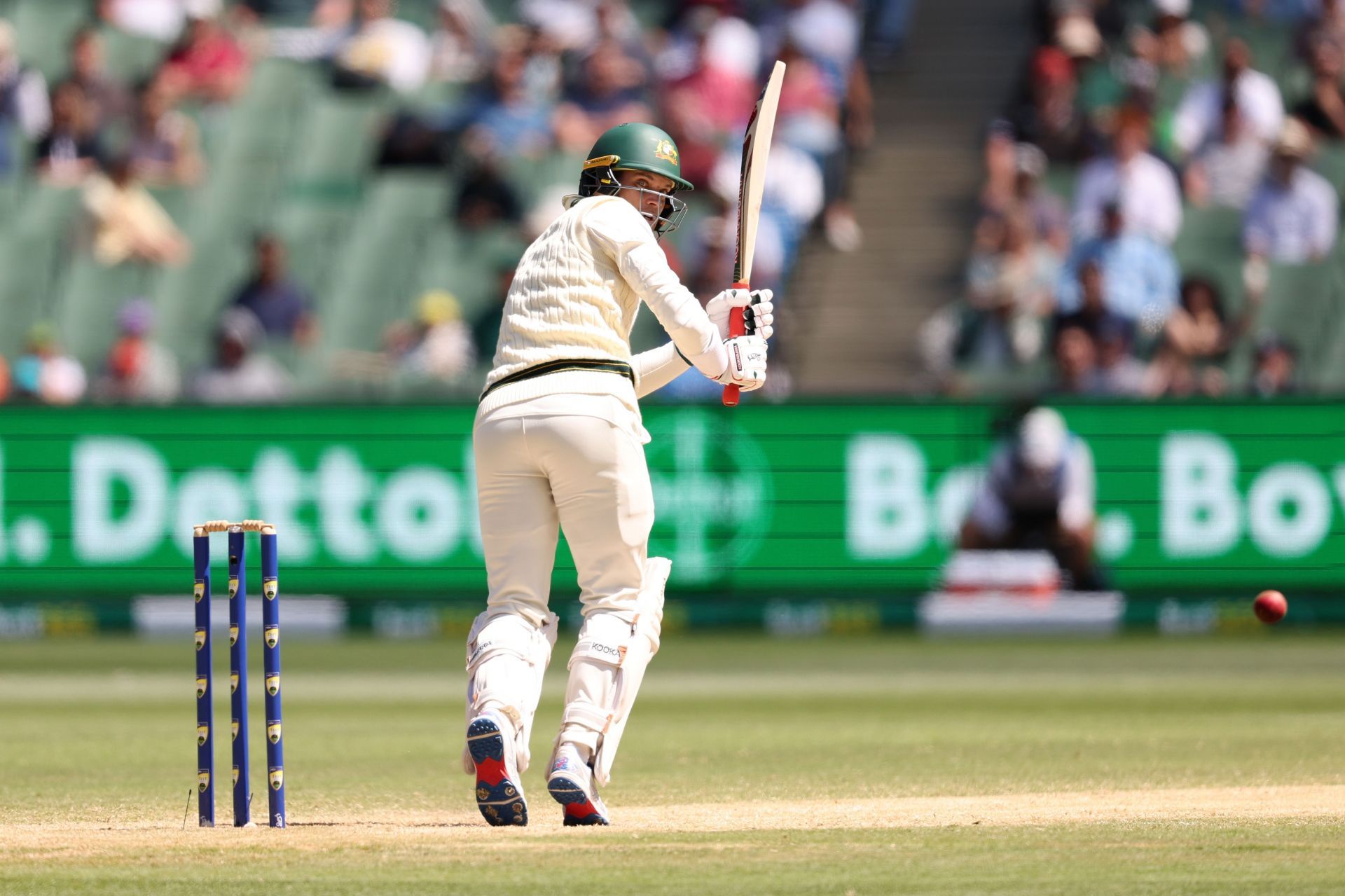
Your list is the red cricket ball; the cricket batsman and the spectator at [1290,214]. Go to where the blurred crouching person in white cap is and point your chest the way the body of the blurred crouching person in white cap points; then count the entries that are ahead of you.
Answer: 2

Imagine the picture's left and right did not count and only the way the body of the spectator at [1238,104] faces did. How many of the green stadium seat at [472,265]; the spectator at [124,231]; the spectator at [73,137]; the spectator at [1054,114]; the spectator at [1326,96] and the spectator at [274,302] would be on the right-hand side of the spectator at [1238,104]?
5

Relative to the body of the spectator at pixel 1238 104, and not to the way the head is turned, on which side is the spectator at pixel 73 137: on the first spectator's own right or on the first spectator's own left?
on the first spectator's own right

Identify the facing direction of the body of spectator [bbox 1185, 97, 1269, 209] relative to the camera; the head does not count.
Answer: toward the camera

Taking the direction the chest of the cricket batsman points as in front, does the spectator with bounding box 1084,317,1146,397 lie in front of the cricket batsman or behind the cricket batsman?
in front

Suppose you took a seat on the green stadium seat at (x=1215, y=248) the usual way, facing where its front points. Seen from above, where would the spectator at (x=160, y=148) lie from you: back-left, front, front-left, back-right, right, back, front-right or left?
right

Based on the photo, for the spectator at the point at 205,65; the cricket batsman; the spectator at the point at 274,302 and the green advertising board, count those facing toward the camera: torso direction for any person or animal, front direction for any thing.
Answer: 3

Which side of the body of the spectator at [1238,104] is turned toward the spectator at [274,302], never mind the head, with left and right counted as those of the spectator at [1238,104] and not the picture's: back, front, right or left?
right

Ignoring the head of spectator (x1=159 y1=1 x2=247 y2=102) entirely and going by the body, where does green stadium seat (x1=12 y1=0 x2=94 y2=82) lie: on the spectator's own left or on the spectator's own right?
on the spectator's own right

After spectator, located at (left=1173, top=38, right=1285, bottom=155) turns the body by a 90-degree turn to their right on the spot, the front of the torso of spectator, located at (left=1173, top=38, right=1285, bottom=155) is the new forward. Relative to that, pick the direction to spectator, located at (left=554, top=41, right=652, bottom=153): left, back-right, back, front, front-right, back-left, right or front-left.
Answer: front

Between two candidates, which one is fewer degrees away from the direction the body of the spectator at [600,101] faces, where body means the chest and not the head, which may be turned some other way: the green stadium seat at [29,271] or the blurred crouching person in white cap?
the blurred crouching person in white cap

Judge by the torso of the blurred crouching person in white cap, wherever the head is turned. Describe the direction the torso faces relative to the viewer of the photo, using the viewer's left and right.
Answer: facing the viewer

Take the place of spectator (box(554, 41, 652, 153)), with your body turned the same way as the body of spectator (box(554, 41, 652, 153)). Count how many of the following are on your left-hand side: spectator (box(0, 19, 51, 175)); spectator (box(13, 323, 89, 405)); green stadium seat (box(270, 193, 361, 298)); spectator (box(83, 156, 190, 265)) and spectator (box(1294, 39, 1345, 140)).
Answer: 1

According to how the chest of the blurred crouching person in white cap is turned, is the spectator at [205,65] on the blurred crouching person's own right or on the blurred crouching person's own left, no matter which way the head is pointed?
on the blurred crouching person's own right

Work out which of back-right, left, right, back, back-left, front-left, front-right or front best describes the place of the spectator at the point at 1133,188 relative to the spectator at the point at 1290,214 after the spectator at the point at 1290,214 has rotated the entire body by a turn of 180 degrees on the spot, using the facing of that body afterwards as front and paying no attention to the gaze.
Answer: left

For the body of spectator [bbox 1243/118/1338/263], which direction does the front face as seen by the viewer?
toward the camera
